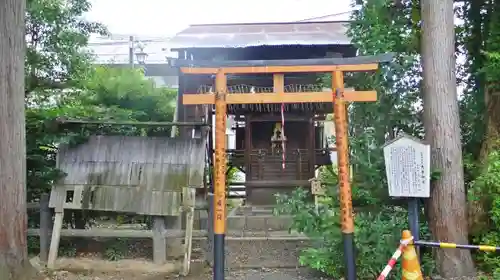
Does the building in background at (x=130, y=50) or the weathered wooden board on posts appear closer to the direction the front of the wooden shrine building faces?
the weathered wooden board on posts

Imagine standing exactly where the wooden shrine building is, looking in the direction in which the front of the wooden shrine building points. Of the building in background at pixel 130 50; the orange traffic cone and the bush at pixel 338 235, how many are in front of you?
2

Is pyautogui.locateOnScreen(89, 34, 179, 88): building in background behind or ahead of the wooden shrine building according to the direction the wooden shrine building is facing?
behind

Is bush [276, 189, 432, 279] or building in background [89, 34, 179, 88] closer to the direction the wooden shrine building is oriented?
the bush

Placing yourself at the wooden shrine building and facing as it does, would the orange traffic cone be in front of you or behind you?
in front

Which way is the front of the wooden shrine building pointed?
toward the camera

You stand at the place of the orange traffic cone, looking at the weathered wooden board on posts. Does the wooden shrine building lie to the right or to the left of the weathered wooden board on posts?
right

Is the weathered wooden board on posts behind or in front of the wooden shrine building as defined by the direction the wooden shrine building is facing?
in front

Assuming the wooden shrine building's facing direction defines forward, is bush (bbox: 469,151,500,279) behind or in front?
in front

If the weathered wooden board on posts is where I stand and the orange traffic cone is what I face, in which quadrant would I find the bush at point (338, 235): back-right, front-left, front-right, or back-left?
front-left
